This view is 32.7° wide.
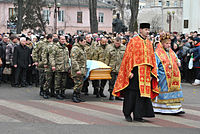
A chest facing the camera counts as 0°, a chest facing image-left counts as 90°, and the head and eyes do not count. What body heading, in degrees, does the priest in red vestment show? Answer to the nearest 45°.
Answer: approximately 315°

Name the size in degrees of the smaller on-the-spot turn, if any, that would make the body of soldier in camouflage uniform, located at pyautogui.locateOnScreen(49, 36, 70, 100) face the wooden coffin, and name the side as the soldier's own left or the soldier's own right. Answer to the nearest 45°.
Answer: approximately 45° to the soldier's own left

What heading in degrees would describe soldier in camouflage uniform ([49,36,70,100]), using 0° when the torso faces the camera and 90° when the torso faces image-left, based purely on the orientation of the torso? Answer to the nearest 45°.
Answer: approximately 315°

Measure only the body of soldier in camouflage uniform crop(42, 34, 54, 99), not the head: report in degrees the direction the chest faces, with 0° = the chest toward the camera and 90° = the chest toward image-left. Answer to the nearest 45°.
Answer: approximately 315°
